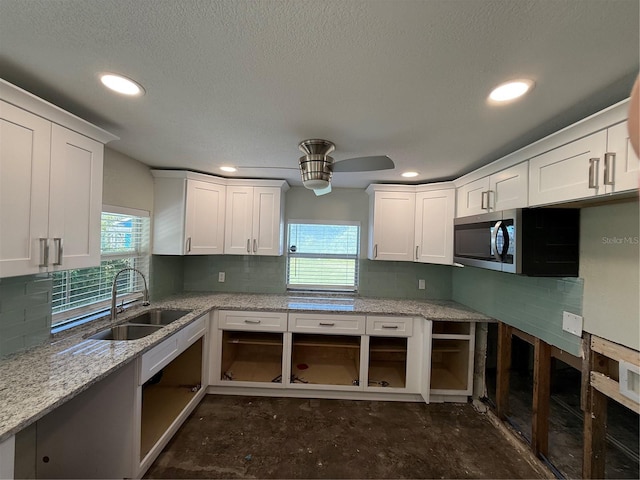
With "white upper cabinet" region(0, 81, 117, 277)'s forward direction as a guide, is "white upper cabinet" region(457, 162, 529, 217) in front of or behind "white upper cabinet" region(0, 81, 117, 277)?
in front

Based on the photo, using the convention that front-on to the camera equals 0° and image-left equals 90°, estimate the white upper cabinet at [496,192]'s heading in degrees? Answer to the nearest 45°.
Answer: approximately 45°

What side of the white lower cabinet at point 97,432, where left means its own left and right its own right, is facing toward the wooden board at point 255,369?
left

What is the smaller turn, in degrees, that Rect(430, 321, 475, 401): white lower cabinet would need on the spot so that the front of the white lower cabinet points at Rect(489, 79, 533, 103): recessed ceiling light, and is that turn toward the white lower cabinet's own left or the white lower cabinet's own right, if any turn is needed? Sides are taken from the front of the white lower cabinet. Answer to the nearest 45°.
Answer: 0° — it already faces it

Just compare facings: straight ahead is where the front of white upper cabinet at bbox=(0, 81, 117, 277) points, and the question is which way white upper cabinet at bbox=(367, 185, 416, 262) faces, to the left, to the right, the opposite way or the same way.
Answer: to the right
